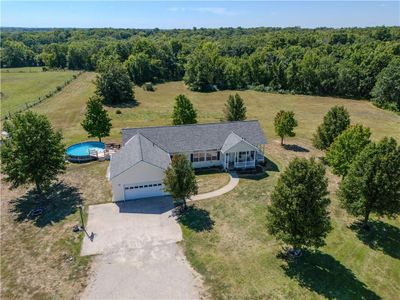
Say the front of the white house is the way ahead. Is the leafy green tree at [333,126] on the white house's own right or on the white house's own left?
on the white house's own left

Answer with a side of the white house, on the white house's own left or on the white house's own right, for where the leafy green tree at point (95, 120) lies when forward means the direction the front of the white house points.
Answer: on the white house's own right

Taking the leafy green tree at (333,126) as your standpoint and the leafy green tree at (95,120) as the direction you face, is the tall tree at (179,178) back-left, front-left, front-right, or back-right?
front-left

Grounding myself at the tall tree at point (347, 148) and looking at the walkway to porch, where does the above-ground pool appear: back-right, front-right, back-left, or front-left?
front-right

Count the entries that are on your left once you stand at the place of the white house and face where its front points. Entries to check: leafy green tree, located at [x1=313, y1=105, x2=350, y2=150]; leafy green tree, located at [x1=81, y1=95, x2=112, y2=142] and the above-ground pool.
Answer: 1

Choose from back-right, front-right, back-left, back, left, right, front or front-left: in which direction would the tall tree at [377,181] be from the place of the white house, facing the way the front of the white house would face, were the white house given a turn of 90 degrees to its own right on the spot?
back-left

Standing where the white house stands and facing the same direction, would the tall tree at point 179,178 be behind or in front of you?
in front

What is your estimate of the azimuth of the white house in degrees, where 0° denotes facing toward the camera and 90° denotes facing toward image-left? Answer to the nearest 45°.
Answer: approximately 0°

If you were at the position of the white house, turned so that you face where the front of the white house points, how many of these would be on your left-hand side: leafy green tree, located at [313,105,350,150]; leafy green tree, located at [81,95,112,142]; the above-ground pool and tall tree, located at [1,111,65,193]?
1

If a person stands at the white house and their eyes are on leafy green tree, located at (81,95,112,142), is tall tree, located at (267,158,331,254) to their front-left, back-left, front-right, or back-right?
back-left

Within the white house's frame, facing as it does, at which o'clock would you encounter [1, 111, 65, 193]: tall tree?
The tall tree is roughly at 2 o'clock from the white house.

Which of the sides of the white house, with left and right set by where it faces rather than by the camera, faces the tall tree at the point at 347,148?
left

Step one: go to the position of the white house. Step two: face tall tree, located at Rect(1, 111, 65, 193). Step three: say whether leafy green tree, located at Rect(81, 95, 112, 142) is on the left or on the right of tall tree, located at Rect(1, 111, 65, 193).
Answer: right

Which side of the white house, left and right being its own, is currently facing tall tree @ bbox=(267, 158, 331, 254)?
front
